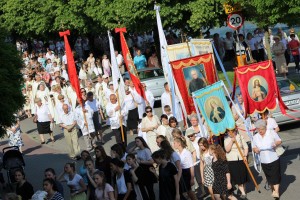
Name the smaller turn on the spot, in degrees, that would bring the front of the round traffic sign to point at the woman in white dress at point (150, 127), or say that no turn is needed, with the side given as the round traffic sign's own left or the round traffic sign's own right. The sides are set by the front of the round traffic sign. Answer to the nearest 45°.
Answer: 0° — it already faces them

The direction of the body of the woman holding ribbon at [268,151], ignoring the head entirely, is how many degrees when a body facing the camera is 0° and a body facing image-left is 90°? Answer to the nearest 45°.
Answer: approximately 0°

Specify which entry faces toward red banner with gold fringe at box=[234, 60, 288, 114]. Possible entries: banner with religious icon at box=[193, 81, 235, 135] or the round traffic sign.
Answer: the round traffic sign

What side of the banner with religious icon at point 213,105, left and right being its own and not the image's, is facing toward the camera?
front

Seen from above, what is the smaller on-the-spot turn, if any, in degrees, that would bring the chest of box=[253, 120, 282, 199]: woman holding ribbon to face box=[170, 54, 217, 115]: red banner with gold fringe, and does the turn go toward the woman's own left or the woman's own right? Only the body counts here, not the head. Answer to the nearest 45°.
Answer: approximately 135° to the woman's own right

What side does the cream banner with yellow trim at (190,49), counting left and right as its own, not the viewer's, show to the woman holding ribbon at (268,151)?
front

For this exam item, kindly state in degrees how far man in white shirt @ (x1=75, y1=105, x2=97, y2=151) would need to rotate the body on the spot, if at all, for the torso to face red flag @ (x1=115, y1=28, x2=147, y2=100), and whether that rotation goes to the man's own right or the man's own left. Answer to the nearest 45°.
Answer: approximately 90° to the man's own left

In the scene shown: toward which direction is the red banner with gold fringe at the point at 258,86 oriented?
toward the camera

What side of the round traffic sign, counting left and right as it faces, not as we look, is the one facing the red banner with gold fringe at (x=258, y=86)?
front

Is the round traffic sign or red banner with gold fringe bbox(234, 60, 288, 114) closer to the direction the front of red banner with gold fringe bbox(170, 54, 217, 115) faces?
the red banner with gold fringe

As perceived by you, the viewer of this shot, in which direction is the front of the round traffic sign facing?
facing the viewer
